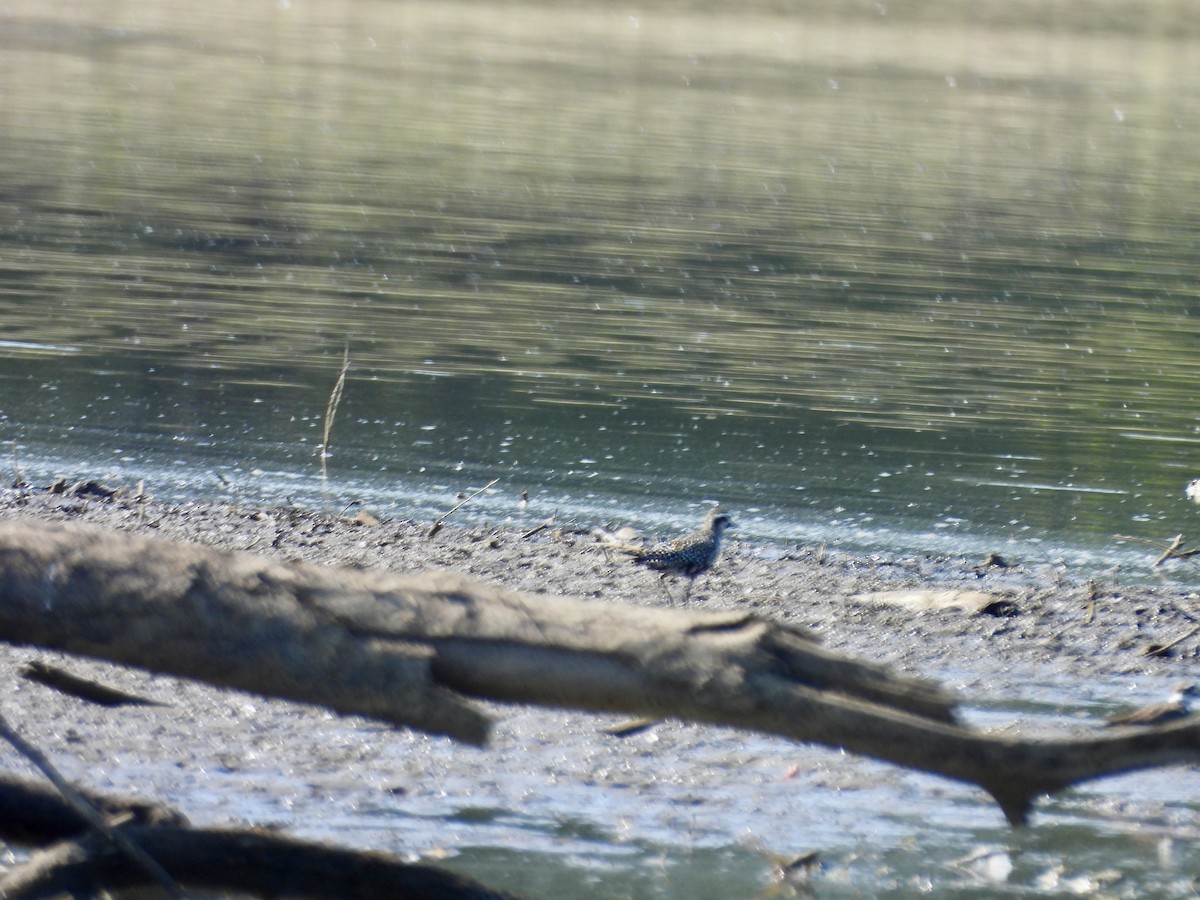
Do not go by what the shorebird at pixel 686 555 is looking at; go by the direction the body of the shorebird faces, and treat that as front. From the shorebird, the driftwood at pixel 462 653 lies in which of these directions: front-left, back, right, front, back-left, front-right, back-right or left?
right

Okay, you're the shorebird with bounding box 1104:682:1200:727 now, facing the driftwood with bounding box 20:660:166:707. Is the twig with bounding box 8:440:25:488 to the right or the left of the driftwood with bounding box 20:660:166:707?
right

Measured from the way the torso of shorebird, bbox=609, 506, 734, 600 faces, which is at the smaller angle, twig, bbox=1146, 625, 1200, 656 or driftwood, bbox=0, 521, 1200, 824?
the twig

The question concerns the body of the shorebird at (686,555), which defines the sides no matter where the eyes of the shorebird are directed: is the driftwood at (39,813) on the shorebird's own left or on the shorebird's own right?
on the shorebird's own right

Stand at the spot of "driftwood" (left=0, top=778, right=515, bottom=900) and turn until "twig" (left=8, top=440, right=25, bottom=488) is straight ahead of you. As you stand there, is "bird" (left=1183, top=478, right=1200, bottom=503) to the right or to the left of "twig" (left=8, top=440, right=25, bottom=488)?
right

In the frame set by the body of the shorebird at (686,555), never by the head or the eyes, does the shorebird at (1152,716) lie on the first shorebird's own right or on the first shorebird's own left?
on the first shorebird's own right

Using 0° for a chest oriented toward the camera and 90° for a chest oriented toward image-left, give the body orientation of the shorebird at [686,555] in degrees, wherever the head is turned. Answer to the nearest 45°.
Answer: approximately 270°
